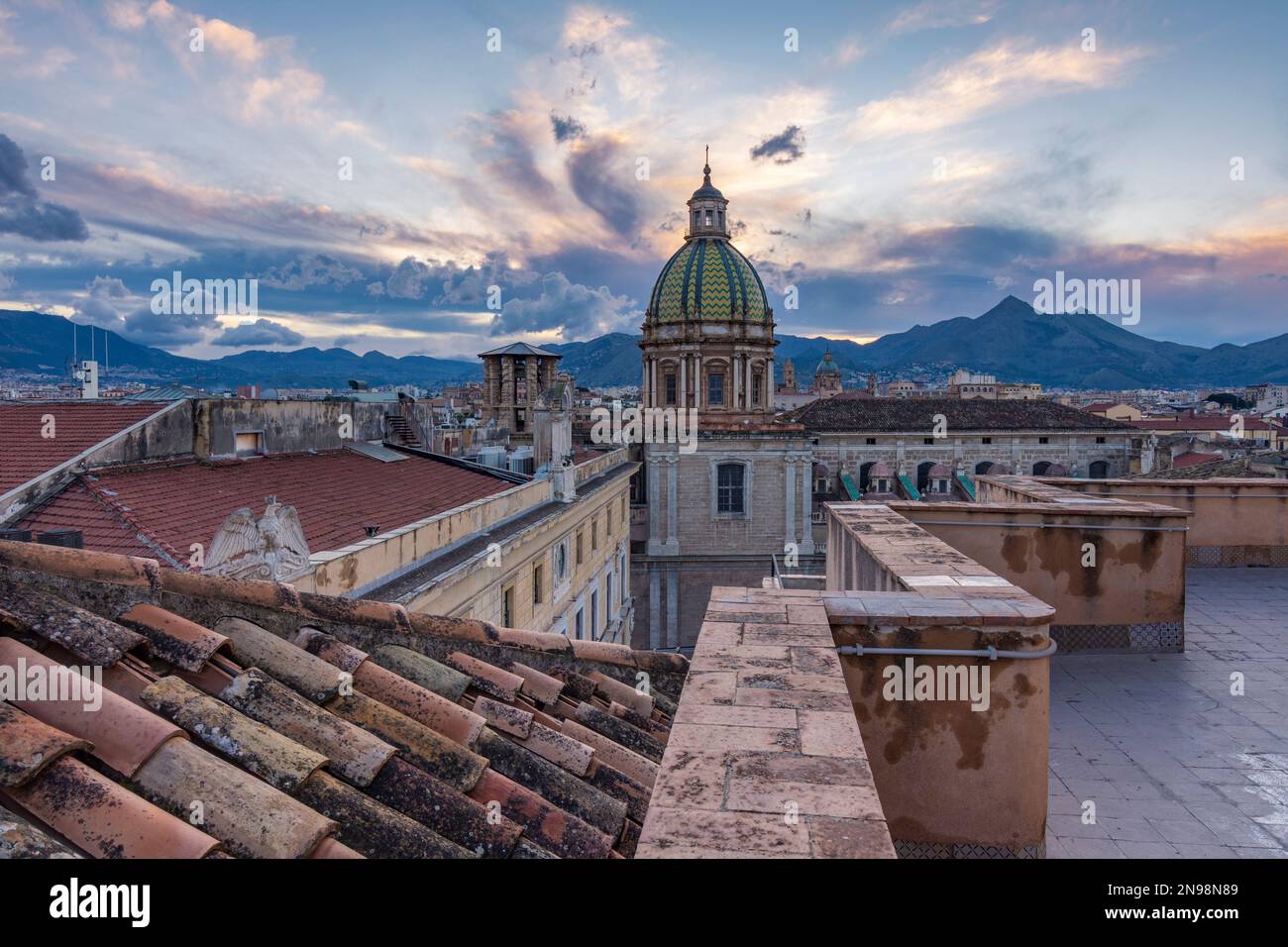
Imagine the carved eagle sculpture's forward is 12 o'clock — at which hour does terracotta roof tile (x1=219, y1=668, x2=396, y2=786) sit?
The terracotta roof tile is roughly at 12 o'clock from the carved eagle sculpture.

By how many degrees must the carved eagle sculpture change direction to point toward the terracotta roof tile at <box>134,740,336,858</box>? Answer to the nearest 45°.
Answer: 0° — it already faces it

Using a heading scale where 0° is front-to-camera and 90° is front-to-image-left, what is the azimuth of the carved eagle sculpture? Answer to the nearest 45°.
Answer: approximately 0°

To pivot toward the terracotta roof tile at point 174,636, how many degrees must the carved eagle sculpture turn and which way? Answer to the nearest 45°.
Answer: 0° — it already faces it

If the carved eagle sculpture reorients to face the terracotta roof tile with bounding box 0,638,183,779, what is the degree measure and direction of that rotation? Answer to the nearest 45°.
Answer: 0° — it already faces it

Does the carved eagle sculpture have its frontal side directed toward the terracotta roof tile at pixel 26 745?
yes

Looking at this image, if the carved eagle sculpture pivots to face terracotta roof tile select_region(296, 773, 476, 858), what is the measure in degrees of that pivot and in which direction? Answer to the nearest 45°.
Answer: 0° — it already faces it

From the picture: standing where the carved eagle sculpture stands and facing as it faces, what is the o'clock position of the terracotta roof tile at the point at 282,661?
The terracotta roof tile is roughly at 12 o'clock from the carved eagle sculpture.

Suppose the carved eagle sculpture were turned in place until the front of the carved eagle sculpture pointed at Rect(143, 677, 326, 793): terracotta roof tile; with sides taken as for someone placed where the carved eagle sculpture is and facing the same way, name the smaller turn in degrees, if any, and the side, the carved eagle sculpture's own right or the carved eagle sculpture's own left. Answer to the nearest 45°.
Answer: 0° — it already faces it

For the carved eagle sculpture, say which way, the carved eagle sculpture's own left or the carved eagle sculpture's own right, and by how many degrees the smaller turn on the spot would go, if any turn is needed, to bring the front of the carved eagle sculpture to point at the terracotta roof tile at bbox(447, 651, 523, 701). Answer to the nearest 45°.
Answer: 0° — it already faces it
